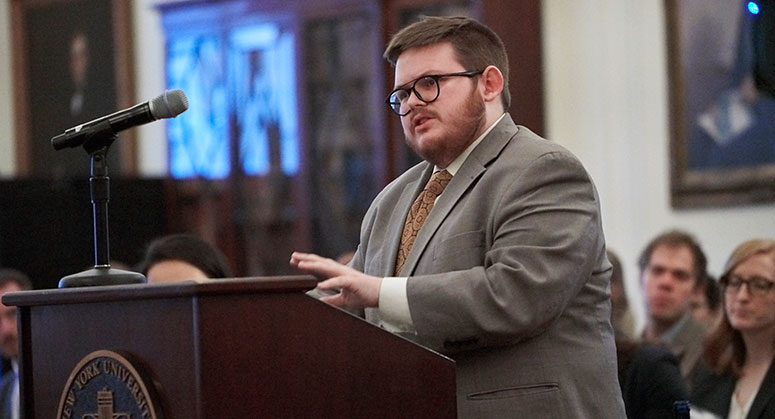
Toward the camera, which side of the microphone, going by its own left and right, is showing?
right

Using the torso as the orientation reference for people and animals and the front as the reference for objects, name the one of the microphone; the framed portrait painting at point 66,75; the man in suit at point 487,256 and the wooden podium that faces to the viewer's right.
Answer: the microphone

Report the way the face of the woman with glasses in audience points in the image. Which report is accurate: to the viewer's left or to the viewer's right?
to the viewer's left

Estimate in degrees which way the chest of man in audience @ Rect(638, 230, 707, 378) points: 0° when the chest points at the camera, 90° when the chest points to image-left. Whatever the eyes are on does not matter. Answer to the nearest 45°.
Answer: approximately 45°

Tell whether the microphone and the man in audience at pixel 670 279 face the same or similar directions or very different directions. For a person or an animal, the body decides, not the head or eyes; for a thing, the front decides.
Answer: very different directions

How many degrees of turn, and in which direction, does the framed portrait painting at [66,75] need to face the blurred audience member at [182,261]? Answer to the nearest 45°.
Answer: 0° — it already faces them

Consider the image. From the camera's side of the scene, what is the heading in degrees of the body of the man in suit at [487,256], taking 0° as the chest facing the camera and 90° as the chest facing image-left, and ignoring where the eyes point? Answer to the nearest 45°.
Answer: approximately 45°

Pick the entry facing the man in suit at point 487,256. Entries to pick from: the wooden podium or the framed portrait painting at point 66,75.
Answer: the framed portrait painting

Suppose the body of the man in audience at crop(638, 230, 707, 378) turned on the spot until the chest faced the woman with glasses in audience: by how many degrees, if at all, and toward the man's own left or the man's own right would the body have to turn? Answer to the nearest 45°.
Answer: approximately 45° to the man's own left
